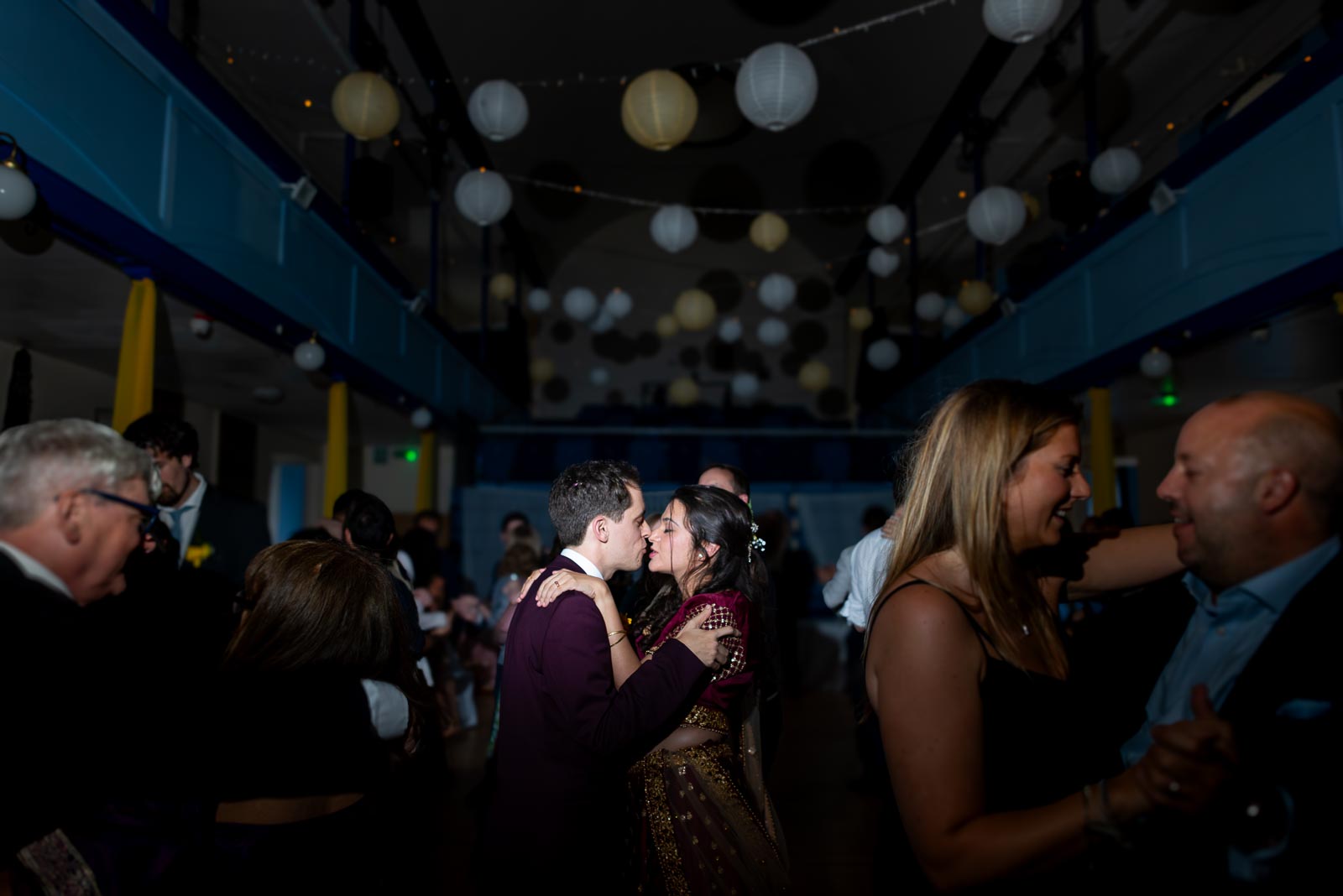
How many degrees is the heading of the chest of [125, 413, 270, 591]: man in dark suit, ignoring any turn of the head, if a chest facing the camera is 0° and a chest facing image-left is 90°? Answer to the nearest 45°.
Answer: approximately 45°

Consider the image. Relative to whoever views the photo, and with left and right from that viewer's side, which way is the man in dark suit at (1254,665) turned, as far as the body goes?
facing the viewer and to the left of the viewer

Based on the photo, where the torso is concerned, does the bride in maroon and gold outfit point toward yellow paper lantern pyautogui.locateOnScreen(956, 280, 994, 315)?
no

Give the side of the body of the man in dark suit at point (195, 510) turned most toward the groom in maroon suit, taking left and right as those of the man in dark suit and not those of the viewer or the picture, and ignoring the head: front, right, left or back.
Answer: left

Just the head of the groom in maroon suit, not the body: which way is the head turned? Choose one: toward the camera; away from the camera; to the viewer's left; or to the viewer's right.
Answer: to the viewer's right

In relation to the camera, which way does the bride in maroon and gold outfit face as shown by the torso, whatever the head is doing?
to the viewer's left

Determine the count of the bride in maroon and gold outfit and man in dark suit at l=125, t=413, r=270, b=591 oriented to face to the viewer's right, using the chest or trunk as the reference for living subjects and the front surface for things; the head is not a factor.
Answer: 0

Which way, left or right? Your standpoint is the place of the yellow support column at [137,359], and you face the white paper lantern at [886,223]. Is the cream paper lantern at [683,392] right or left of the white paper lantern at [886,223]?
left

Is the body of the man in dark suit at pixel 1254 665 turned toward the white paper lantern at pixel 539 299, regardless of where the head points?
no

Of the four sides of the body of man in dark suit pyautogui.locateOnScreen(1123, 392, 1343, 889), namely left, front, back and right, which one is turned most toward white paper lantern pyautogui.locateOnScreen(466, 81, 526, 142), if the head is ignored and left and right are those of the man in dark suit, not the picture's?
right

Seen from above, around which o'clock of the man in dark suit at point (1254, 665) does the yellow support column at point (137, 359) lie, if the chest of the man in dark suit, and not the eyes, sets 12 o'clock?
The yellow support column is roughly at 2 o'clock from the man in dark suit.

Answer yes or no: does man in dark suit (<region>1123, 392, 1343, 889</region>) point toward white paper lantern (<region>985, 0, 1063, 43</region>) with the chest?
no

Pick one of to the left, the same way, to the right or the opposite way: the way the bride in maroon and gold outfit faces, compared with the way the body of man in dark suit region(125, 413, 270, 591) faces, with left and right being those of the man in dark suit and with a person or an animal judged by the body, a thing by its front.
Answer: to the right

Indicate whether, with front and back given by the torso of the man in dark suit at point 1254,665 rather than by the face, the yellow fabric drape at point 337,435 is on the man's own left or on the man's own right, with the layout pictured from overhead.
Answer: on the man's own right

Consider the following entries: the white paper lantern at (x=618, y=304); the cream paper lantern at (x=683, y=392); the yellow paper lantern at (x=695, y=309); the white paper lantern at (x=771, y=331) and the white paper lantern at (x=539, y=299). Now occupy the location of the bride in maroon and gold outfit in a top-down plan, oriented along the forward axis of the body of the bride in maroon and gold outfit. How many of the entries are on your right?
5

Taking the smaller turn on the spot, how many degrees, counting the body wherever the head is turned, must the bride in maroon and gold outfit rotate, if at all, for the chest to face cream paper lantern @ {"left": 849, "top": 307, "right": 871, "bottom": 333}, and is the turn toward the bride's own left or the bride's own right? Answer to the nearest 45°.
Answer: approximately 90° to the bride's own right

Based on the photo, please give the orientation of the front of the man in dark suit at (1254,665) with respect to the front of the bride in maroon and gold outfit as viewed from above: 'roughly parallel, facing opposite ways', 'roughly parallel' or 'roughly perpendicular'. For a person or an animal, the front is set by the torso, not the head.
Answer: roughly parallel
